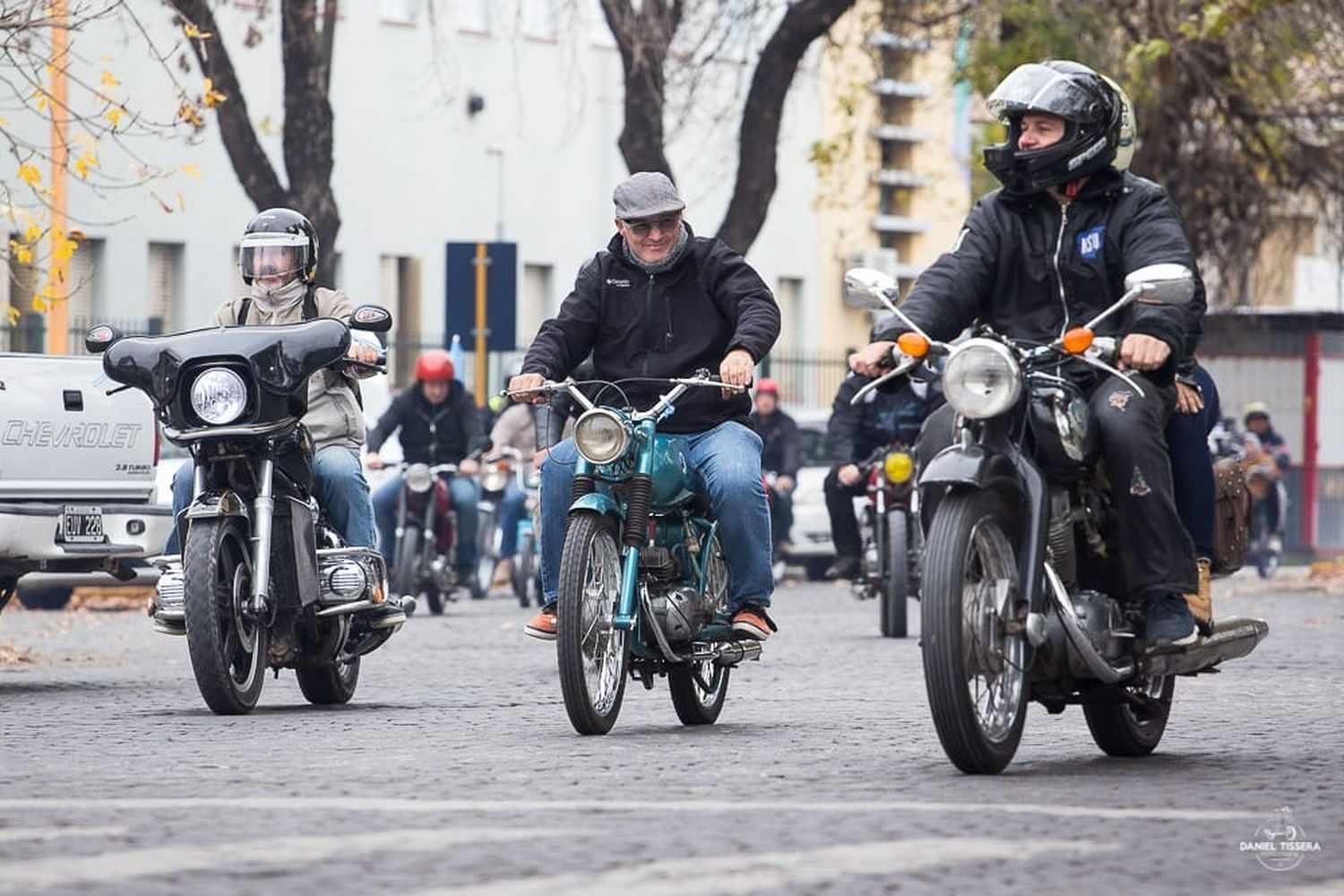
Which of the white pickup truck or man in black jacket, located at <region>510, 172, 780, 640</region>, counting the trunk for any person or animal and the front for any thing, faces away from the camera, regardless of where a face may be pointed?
the white pickup truck

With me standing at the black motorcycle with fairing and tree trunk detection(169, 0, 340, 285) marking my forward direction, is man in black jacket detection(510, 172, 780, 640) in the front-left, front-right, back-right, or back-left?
back-right

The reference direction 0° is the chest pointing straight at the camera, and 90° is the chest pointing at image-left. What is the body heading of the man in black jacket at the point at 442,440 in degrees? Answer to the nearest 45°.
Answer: approximately 0°

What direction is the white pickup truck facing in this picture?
away from the camera

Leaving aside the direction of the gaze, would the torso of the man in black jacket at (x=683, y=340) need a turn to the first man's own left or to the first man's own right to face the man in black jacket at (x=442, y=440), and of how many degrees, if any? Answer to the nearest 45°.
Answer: approximately 180°

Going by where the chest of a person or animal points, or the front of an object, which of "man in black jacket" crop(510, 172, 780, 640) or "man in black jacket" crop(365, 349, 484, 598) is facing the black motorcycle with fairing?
"man in black jacket" crop(365, 349, 484, 598)

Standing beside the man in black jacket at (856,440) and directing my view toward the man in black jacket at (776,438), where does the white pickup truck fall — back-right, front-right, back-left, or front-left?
front-left

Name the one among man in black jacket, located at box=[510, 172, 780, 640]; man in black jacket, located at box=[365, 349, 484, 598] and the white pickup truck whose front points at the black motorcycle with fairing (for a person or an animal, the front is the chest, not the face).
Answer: man in black jacket, located at box=[365, 349, 484, 598]

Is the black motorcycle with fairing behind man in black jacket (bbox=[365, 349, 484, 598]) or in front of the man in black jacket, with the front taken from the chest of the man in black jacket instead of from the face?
in front

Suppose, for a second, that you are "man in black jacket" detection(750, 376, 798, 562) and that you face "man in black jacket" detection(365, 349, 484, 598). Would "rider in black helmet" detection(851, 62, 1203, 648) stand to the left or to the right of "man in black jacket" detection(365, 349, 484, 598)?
left

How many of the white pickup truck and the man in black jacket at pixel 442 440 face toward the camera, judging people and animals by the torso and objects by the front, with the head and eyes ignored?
1

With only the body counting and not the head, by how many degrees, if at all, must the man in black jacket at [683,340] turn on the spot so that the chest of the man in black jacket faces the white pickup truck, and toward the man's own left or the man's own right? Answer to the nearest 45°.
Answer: approximately 135° to the man's own right

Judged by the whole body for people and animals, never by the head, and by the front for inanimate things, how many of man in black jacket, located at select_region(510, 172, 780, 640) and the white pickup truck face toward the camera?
1
